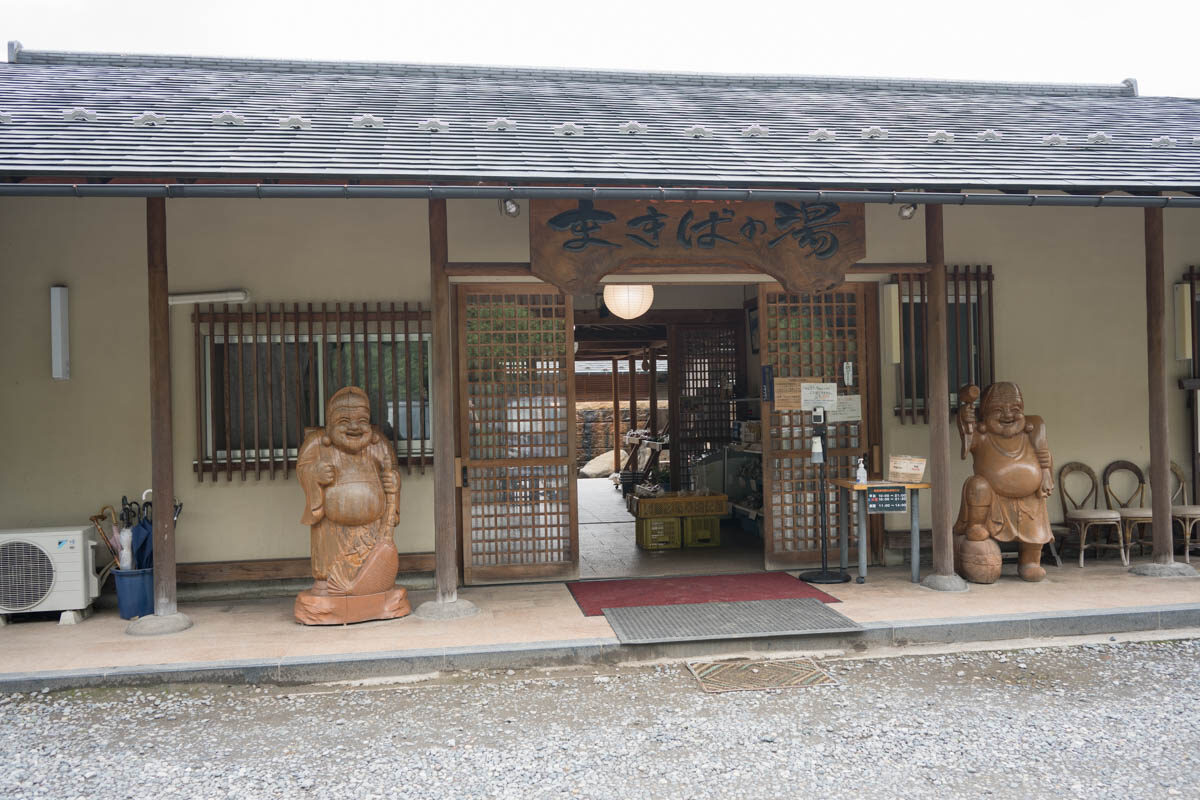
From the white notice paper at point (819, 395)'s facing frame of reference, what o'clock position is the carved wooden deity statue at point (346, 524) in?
The carved wooden deity statue is roughly at 2 o'clock from the white notice paper.

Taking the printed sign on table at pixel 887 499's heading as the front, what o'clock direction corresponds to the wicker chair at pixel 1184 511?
The wicker chair is roughly at 8 o'clock from the printed sign on table.

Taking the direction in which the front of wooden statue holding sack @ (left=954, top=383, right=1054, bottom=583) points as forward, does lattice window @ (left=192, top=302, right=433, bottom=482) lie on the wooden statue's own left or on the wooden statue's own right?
on the wooden statue's own right

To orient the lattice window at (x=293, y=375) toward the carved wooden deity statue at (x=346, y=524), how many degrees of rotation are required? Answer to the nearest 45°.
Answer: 0° — it already faces it

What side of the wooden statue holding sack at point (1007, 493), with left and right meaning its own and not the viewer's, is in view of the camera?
front

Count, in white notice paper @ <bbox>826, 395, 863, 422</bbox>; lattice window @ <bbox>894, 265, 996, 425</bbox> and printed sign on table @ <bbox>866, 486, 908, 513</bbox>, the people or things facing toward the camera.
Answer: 3

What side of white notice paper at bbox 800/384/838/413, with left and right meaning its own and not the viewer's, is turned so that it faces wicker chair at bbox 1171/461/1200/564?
left

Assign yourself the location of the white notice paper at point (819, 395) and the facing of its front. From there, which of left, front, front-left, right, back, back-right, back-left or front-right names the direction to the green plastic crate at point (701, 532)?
back-right

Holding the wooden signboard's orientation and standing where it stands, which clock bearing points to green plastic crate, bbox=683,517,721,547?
The green plastic crate is roughly at 6 o'clock from the wooden signboard.

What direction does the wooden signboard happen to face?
toward the camera

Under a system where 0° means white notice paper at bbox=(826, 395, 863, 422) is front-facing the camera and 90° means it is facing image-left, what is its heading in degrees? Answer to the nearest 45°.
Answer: approximately 0°
